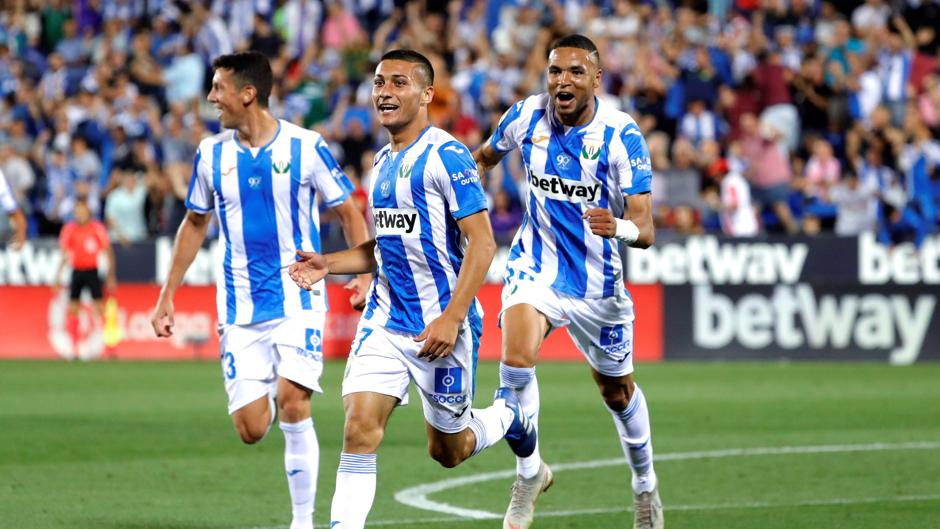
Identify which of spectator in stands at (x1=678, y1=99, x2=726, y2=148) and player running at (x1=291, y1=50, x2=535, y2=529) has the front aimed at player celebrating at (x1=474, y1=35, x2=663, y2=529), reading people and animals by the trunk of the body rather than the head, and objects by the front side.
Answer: the spectator in stands

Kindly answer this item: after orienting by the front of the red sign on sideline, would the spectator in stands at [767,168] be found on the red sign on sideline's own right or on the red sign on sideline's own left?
on the red sign on sideline's own left

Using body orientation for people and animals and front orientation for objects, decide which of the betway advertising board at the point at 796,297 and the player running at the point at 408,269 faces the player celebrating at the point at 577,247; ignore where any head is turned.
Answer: the betway advertising board

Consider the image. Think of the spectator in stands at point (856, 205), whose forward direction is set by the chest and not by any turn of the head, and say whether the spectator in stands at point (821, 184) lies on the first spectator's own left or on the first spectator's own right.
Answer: on the first spectator's own right

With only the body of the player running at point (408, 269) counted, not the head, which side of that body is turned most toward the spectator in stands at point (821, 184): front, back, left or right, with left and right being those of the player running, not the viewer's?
back

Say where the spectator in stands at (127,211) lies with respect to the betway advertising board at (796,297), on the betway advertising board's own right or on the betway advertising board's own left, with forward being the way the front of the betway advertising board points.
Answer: on the betway advertising board's own right

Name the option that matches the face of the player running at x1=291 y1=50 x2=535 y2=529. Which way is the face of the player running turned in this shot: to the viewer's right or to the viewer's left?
to the viewer's left
